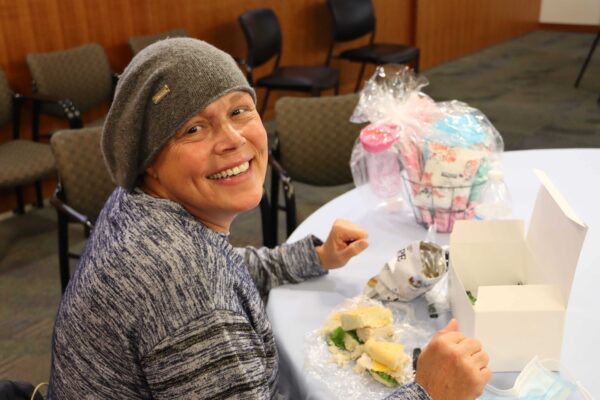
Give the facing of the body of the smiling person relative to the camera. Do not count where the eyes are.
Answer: to the viewer's right

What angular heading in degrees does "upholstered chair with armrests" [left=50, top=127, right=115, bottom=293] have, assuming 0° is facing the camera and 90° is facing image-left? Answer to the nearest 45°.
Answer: approximately 315°

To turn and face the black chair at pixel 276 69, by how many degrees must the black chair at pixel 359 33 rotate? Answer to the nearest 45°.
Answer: approximately 90° to its right
